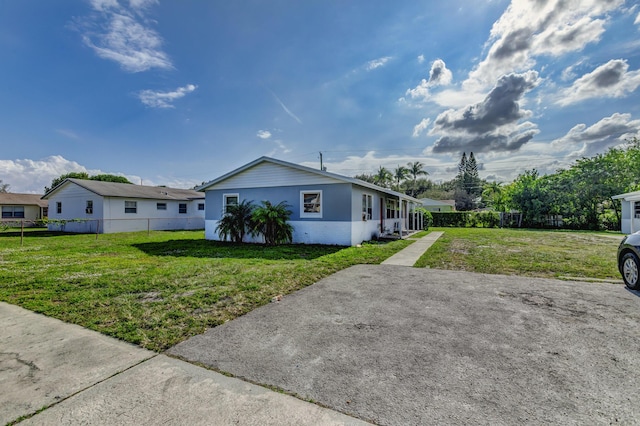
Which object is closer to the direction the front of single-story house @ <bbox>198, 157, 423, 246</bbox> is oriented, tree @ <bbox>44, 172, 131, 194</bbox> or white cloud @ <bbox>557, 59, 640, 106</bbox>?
the white cloud

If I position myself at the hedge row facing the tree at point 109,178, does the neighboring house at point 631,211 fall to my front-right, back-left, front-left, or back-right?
back-left

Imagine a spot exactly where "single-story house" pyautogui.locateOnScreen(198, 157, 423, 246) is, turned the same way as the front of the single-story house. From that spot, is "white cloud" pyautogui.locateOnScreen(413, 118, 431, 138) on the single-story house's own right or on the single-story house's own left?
on the single-story house's own left

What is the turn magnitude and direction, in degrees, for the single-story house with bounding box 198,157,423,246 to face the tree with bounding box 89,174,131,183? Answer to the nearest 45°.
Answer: approximately 180°

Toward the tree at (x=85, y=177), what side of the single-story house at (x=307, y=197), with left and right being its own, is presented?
back

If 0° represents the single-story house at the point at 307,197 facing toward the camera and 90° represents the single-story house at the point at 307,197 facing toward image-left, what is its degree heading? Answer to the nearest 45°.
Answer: approximately 315°

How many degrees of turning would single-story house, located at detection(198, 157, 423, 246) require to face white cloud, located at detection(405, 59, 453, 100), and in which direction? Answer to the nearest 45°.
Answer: approximately 45° to its left

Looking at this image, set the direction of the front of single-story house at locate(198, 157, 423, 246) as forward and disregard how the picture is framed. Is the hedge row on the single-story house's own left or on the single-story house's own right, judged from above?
on the single-story house's own left

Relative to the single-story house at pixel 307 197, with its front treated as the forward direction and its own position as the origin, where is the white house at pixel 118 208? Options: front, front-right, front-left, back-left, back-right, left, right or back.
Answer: back

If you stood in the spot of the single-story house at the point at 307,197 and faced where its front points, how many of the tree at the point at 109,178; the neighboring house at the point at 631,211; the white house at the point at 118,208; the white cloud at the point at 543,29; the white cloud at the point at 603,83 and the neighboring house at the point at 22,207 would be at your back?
3

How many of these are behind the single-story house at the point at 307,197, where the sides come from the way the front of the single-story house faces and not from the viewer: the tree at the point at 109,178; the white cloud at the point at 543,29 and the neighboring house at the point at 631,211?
1
